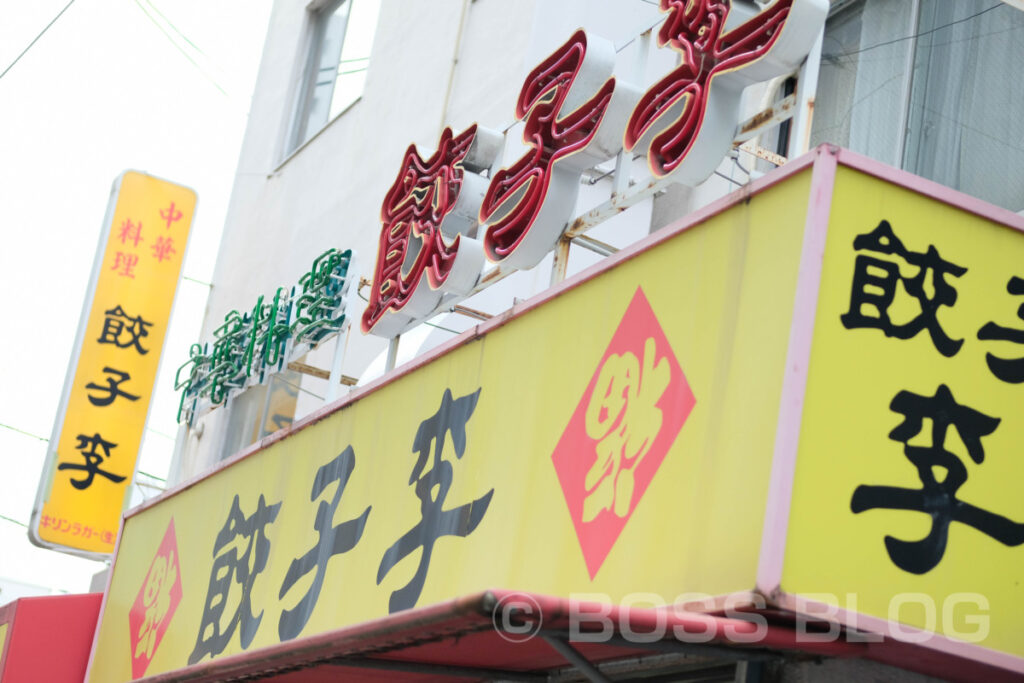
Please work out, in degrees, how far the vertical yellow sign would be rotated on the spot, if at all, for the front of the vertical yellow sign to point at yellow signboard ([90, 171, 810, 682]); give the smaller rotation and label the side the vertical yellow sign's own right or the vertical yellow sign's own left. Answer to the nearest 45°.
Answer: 0° — it already faces it

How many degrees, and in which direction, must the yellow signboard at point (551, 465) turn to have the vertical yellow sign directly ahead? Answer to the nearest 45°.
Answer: approximately 90° to its right

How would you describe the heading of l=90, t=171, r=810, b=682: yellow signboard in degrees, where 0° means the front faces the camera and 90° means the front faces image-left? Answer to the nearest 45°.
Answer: approximately 45°

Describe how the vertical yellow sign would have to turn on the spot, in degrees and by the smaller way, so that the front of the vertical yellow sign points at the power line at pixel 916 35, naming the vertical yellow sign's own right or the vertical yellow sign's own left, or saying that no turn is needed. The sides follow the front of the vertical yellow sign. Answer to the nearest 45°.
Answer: approximately 45° to the vertical yellow sign's own left

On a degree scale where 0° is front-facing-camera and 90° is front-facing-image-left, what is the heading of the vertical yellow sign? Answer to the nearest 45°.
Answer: approximately 0°
